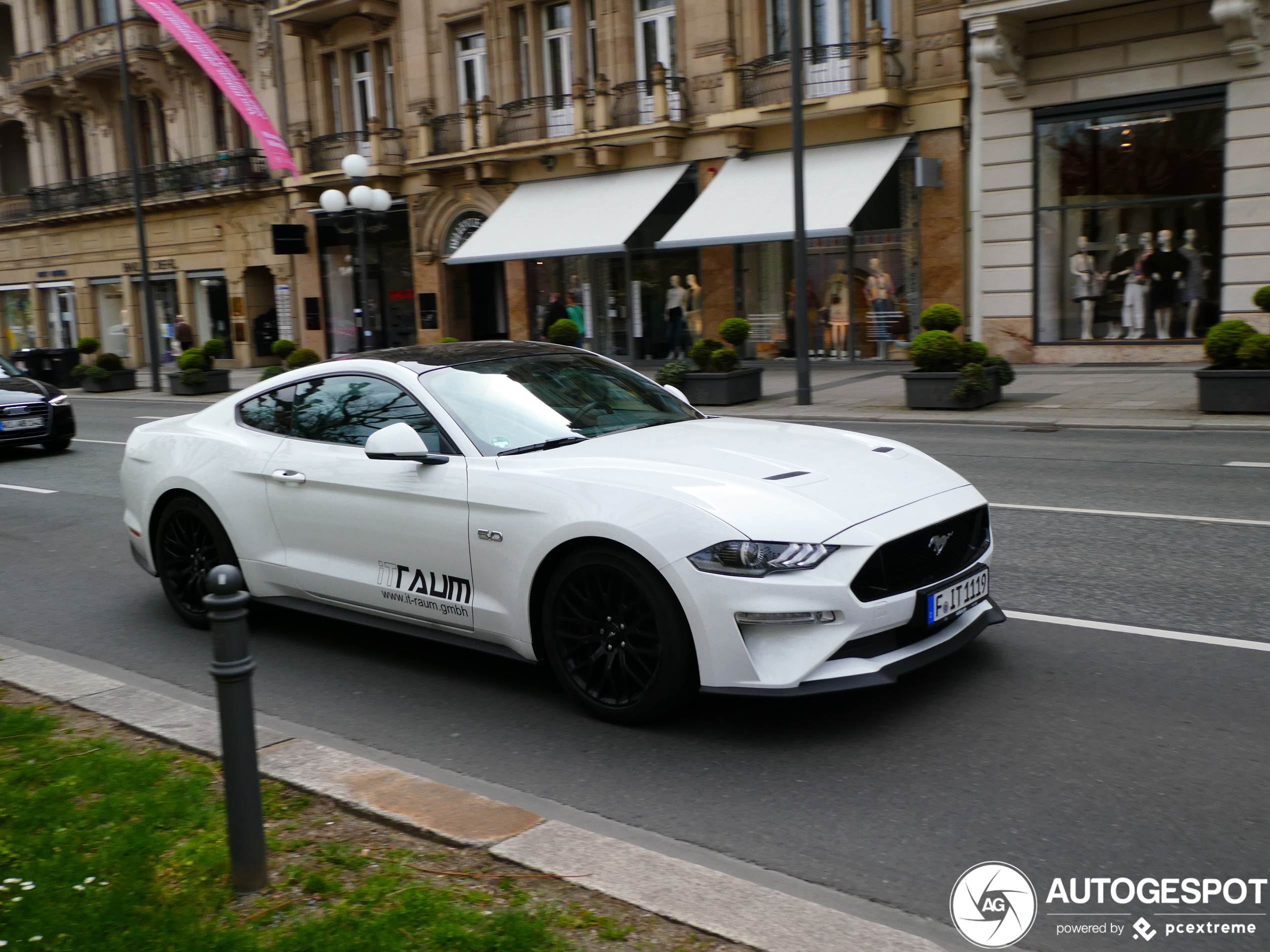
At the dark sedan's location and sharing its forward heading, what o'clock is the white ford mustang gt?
The white ford mustang gt is roughly at 1 o'clock from the dark sedan.

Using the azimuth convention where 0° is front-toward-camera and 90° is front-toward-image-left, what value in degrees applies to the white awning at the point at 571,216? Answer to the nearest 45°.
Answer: approximately 45°

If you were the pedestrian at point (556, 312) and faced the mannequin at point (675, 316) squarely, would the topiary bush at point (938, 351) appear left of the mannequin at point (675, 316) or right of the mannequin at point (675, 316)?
right

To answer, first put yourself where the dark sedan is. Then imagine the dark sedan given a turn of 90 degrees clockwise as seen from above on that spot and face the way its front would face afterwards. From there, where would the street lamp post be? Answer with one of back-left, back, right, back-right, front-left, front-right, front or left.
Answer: back

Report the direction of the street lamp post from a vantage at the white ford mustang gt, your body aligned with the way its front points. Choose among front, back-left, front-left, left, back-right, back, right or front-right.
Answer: back-left

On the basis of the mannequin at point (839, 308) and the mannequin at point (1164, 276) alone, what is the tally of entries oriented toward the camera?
2

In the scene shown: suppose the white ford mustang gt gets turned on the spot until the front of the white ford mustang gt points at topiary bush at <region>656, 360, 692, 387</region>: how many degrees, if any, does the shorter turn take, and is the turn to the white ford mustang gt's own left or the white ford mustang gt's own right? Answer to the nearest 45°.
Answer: approximately 135° to the white ford mustang gt's own left

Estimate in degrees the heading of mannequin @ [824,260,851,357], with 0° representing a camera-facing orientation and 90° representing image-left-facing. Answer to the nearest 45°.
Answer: approximately 0°

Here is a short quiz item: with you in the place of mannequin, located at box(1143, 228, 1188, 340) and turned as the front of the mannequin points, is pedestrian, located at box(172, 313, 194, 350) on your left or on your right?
on your right

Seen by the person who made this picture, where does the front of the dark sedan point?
facing the viewer and to the right of the viewer

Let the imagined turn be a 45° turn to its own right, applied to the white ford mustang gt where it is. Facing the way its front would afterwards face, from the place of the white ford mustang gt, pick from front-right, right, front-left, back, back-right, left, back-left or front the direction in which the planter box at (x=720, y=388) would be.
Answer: back

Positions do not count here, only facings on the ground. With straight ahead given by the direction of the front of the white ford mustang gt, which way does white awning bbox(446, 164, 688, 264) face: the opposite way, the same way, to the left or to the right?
to the right

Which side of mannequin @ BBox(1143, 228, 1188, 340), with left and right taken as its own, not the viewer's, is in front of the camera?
front

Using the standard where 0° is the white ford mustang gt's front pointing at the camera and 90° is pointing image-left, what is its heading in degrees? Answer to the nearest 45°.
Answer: approximately 315°

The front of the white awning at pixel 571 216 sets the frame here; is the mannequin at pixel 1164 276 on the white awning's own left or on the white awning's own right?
on the white awning's own left

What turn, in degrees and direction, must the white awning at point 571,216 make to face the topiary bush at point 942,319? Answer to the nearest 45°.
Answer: approximately 90° to its left

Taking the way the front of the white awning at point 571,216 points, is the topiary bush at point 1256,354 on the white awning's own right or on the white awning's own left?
on the white awning's own left

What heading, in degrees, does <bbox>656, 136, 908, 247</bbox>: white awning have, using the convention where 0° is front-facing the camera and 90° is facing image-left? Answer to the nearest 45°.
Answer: approximately 45°
